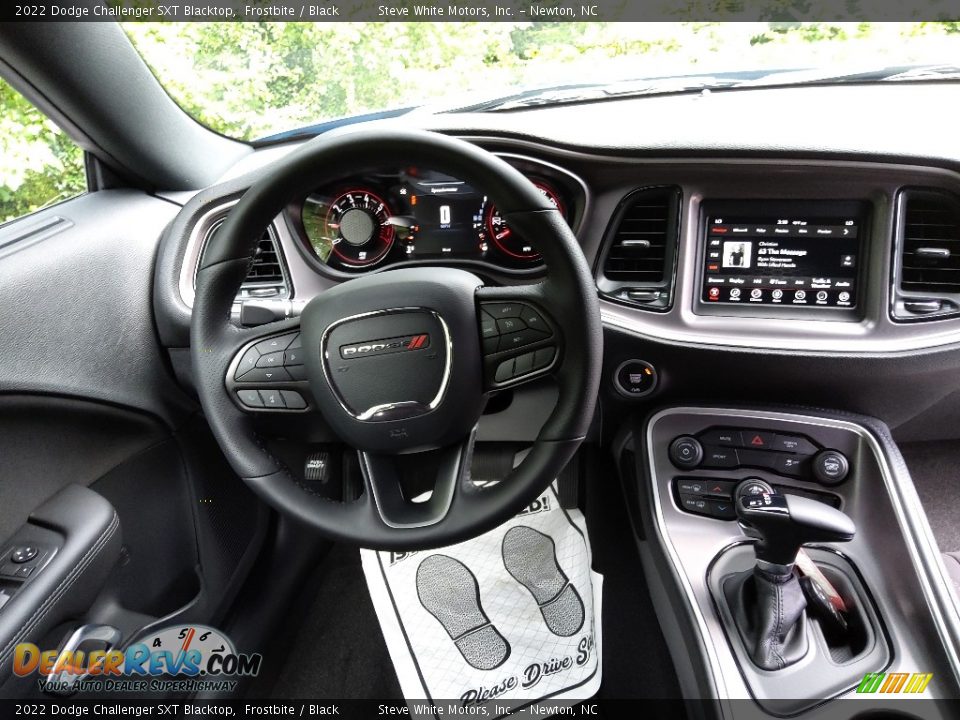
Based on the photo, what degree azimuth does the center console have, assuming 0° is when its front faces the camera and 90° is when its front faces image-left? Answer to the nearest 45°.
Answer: approximately 0°

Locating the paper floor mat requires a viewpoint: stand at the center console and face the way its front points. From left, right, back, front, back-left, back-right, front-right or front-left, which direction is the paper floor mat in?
right
